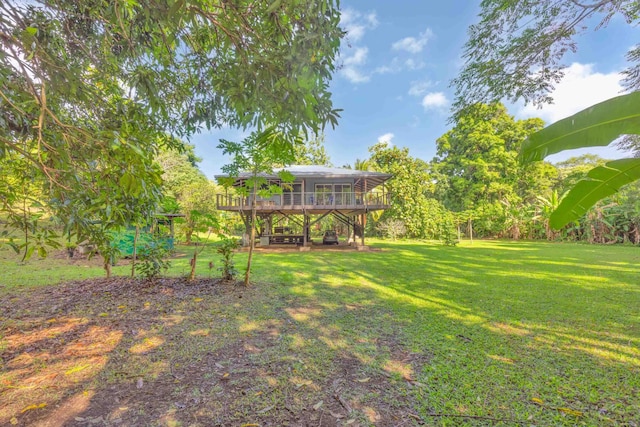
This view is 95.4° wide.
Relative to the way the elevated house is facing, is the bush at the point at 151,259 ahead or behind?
ahead

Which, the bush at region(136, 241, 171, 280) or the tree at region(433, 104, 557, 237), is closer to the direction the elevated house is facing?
the bush

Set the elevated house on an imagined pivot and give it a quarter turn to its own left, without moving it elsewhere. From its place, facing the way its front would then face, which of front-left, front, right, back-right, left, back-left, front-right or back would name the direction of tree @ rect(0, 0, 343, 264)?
right

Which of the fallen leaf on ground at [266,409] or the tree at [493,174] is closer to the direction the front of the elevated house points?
the fallen leaf on ground

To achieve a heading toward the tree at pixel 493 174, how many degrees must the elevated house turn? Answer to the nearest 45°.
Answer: approximately 135° to its left

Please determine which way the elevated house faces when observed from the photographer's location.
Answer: facing the viewer

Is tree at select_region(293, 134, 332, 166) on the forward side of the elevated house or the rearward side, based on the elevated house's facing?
on the rearward side

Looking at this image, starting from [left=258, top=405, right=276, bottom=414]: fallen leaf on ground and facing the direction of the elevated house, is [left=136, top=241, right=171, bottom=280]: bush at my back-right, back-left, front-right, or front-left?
front-left

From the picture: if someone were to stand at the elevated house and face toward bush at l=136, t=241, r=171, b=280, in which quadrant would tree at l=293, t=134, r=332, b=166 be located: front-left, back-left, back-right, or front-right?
back-right

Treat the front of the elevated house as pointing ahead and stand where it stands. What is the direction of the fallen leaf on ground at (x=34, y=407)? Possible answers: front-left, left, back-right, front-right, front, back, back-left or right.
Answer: front

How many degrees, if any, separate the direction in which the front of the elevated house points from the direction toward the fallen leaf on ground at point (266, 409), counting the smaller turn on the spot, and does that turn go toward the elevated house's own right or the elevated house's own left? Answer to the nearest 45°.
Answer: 0° — it already faces it
